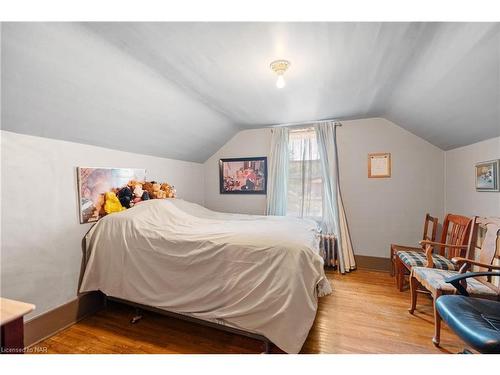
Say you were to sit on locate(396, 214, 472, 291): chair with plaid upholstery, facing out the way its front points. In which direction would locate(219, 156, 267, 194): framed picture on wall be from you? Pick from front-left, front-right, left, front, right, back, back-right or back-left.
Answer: front-right

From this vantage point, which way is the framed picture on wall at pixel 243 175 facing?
toward the camera

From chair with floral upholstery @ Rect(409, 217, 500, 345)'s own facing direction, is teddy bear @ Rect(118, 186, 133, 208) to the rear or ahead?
ahead

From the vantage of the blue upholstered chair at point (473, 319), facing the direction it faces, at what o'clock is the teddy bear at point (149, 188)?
The teddy bear is roughly at 1 o'clock from the blue upholstered chair.

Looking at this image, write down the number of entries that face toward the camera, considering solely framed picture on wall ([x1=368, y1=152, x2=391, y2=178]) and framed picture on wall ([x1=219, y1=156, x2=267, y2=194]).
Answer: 2

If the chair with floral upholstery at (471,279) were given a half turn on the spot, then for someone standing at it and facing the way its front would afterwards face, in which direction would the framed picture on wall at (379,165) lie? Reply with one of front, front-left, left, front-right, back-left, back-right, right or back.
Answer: left

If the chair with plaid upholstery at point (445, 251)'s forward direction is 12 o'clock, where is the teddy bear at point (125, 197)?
The teddy bear is roughly at 12 o'clock from the chair with plaid upholstery.

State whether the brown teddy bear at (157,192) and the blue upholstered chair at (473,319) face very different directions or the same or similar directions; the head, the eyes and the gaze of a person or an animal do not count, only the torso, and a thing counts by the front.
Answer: very different directions

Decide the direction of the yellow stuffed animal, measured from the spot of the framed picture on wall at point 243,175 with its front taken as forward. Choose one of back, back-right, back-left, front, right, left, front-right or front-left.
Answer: front-right

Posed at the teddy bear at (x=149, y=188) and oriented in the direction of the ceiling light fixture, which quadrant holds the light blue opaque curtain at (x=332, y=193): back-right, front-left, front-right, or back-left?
front-left

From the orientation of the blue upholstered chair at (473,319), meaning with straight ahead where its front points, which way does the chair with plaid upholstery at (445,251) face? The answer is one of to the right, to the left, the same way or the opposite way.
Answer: the same way

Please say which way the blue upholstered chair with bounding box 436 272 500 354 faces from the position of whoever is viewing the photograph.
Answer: facing the viewer and to the left of the viewer

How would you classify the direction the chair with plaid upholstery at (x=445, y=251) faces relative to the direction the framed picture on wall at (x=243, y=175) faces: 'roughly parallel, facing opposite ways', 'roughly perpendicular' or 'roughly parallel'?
roughly perpendicular

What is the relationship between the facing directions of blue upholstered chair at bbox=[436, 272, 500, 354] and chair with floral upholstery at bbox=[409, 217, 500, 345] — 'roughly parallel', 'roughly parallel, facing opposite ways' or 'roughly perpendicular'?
roughly parallel

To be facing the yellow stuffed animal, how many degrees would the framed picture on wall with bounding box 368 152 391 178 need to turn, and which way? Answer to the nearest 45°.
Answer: approximately 45° to its right
